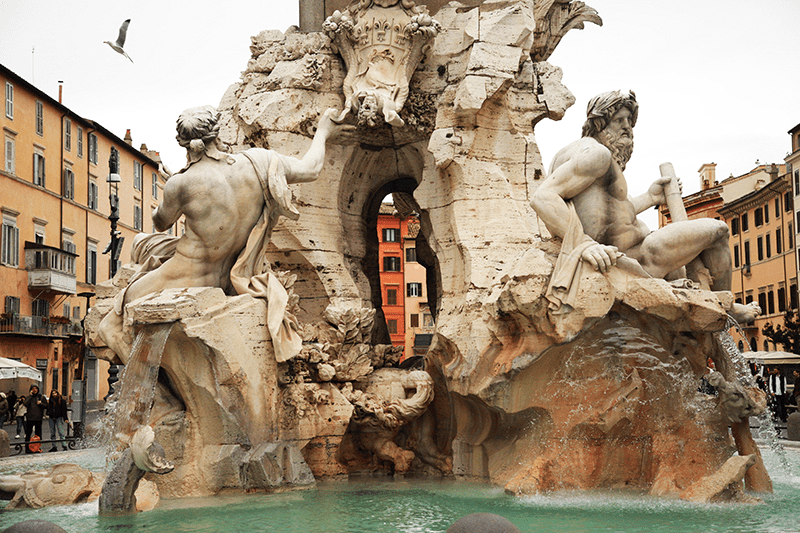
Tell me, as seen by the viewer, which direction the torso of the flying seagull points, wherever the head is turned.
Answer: to the viewer's left

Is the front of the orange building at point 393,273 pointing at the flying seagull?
yes

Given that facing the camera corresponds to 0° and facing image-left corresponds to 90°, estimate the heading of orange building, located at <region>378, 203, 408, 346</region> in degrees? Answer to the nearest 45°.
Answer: approximately 0°

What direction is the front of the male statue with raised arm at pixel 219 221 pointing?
away from the camera

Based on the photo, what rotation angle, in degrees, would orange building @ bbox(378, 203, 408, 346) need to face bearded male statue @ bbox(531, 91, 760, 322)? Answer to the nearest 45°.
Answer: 0° — it already faces it
